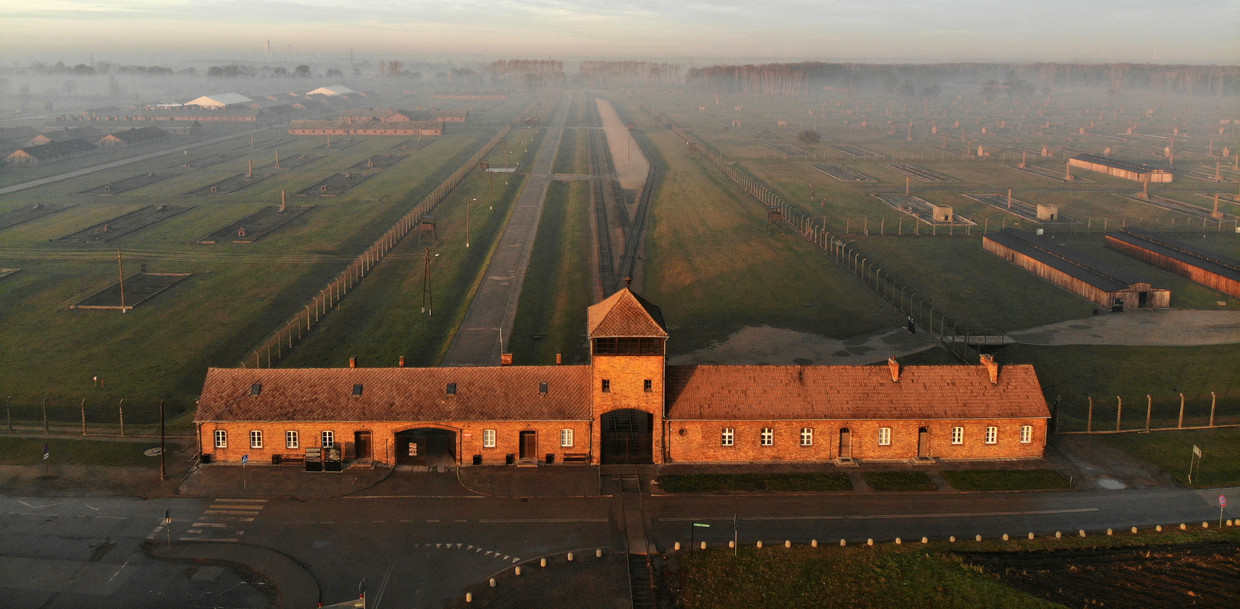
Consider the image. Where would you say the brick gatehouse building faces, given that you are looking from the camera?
facing the viewer
